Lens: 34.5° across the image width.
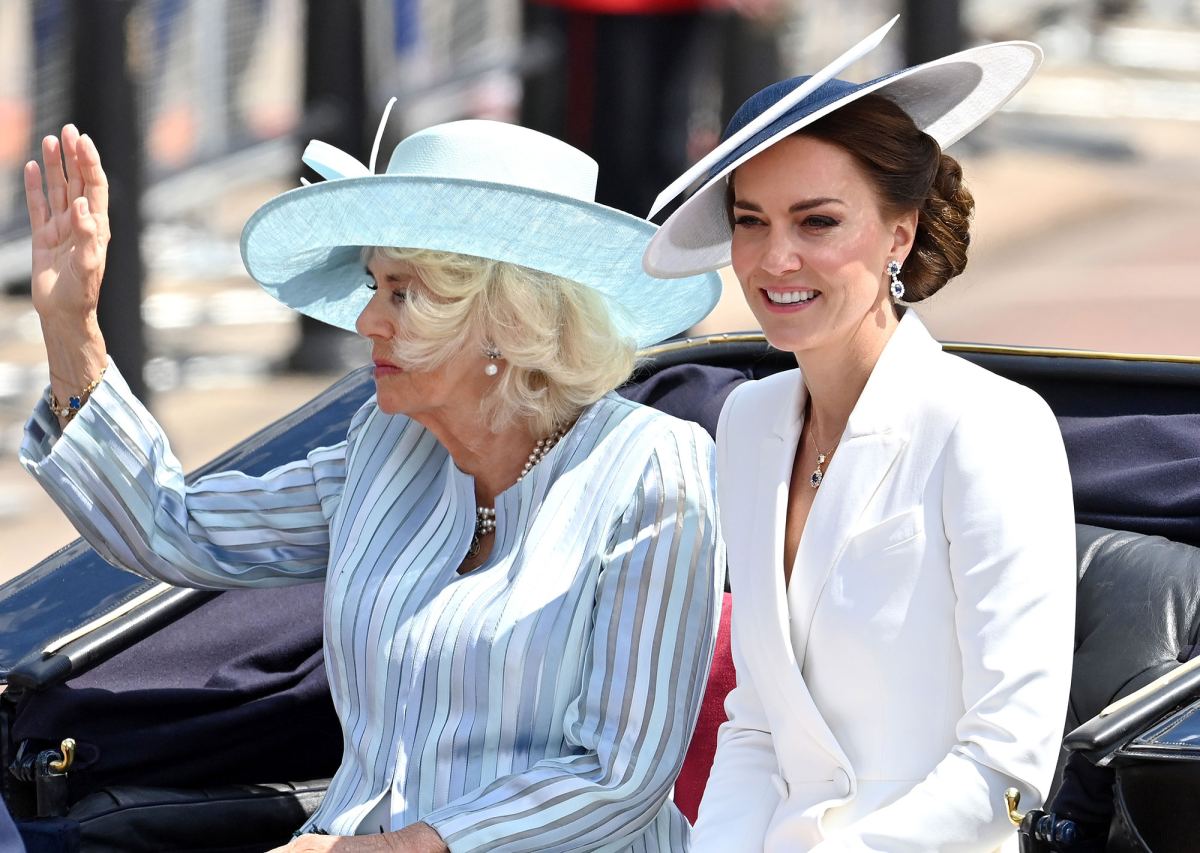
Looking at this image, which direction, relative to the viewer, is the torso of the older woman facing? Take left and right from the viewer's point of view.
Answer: facing the viewer and to the left of the viewer

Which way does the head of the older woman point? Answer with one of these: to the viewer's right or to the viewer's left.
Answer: to the viewer's left
